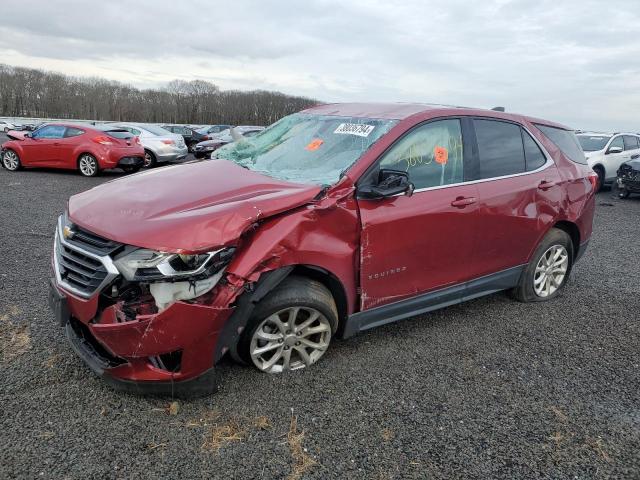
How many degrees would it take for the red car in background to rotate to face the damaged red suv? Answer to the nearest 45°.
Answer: approximately 135° to its left

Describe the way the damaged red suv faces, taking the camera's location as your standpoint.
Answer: facing the viewer and to the left of the viewer

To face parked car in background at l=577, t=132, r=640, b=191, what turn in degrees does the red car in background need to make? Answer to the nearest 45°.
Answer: approximately 135° to its right

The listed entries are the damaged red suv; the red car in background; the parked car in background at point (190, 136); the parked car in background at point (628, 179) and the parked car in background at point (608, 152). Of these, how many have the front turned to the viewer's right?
0

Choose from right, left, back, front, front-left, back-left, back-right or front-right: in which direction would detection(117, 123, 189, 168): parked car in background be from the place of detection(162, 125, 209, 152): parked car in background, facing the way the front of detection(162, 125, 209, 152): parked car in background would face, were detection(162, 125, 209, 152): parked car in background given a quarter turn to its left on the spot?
front

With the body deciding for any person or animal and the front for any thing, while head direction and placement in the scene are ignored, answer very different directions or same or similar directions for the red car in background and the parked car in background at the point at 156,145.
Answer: same or similar directions

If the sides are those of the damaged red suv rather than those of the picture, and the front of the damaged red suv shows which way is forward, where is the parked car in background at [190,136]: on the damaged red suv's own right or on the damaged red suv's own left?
on the damaged red suv's own right

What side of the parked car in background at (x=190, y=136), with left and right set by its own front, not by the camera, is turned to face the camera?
left

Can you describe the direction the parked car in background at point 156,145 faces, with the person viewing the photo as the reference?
facing away from the viewer and to the left of the viewer

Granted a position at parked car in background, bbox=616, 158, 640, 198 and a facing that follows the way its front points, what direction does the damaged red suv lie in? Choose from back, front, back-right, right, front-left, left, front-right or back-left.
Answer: front-left

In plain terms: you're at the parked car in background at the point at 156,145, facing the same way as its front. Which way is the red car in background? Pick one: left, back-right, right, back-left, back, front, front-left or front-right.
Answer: left

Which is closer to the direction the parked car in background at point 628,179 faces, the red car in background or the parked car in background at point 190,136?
the red car in background

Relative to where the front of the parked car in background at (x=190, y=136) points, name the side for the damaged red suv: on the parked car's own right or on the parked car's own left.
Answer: on the parked car's own left

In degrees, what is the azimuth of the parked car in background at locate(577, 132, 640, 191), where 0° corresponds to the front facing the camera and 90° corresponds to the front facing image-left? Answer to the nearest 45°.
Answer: approximately 45°

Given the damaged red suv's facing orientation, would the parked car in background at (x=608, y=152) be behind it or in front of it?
behind

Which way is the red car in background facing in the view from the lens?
facing away from the viewer and to the left of the viewer

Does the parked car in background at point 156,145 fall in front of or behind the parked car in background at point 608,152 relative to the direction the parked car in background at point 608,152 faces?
in front
